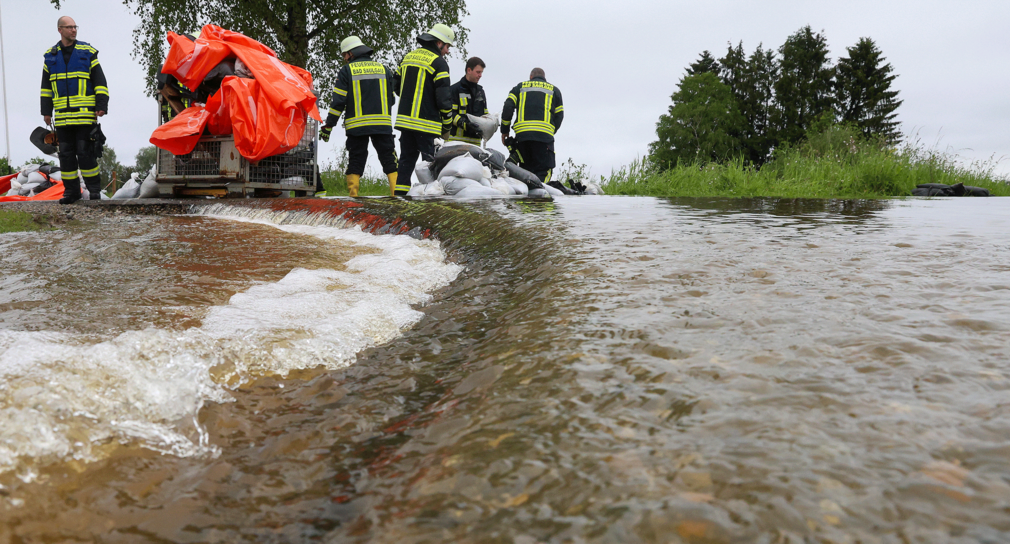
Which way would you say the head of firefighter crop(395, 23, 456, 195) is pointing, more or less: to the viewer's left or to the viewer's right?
to the viewer's right

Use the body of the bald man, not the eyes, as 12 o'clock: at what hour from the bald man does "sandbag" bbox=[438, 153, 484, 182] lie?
The sandbag is roughly at 10 o'clock from the bald man.

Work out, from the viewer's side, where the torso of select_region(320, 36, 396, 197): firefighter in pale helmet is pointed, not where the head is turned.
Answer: away from the camera

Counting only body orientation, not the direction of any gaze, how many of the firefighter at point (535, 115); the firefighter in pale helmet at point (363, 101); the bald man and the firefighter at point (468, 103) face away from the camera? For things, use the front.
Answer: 2

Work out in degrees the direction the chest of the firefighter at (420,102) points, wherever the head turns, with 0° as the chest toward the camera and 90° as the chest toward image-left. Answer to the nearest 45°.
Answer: approximately 225°

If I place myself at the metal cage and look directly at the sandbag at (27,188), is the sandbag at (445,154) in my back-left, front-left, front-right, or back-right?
back-right

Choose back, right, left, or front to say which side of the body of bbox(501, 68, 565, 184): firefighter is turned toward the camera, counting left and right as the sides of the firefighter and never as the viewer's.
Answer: back

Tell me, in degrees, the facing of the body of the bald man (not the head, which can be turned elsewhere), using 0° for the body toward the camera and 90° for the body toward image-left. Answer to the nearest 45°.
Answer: approximately 0°

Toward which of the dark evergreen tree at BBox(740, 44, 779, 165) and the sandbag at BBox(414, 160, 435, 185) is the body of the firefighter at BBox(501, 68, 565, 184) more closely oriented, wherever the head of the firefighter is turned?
the dark evergreen tree

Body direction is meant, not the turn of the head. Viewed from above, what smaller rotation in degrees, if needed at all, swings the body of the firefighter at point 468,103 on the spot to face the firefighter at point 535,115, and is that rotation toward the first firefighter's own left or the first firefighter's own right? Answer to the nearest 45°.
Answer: approximately 45° to the first firefighter's own left

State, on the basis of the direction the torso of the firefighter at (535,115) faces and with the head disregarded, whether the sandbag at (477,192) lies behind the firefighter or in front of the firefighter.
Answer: behind

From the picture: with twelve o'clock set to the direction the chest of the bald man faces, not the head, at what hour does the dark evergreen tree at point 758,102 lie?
The dark evergreen tree is roughly at 8 o'clock from the bald man.
